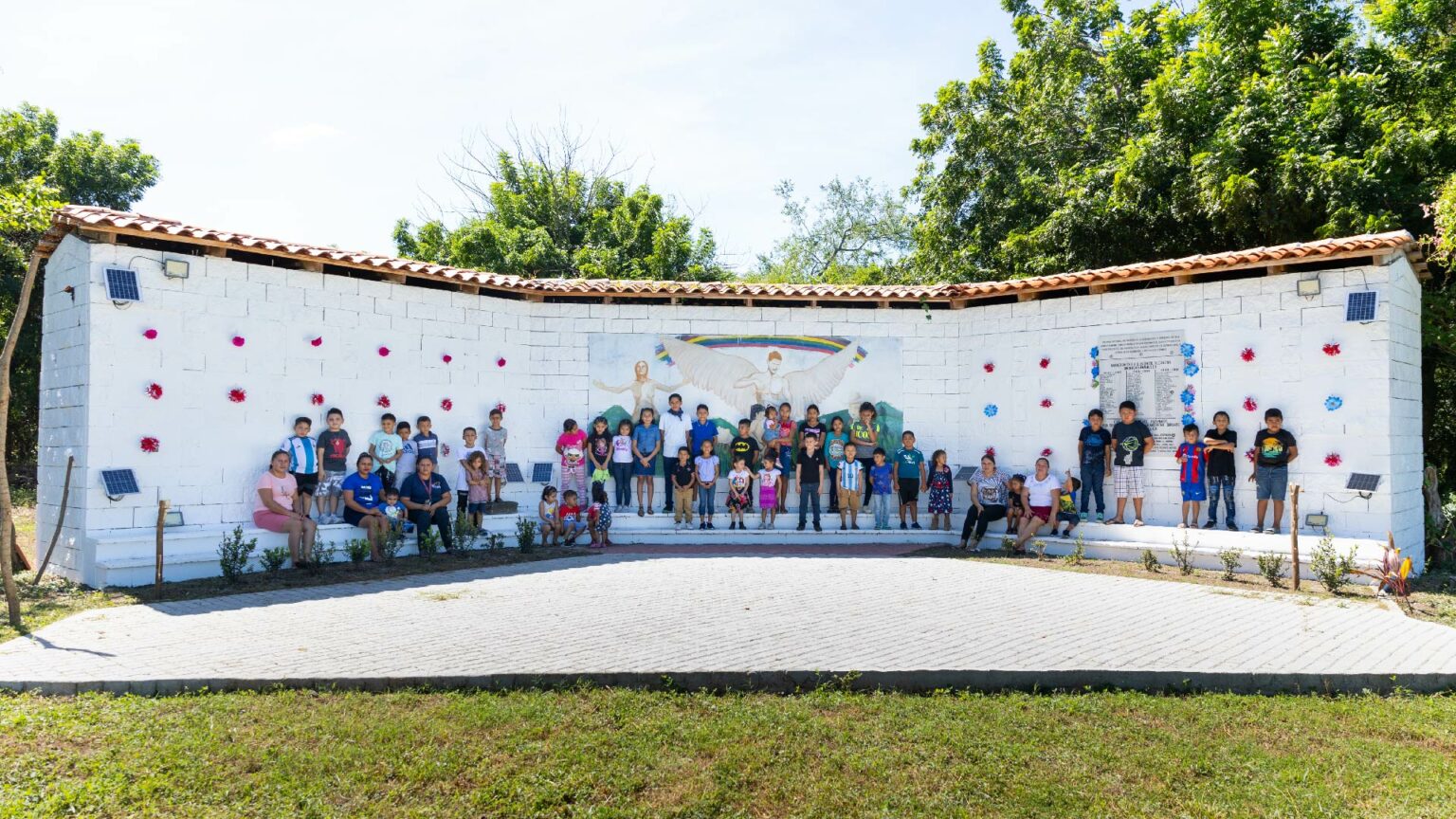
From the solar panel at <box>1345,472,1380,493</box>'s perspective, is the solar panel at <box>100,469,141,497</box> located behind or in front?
in front

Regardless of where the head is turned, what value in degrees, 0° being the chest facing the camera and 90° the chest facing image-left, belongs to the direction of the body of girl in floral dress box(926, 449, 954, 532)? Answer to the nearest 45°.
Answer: approximately 0°

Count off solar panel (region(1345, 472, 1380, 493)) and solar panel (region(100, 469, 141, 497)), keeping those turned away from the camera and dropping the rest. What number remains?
0

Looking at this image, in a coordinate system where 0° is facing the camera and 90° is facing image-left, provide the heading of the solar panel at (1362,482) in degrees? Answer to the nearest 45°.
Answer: approximately 45°

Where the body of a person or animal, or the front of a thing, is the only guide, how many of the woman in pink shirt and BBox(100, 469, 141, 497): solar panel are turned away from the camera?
0

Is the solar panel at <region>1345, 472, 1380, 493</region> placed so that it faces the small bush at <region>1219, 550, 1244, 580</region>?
yes

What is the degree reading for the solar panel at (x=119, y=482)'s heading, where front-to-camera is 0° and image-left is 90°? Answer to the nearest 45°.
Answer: approximately 315°
